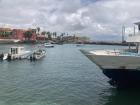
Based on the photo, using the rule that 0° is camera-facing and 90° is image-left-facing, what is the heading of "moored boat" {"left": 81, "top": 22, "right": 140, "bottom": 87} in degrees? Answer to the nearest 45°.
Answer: approximately 90°
